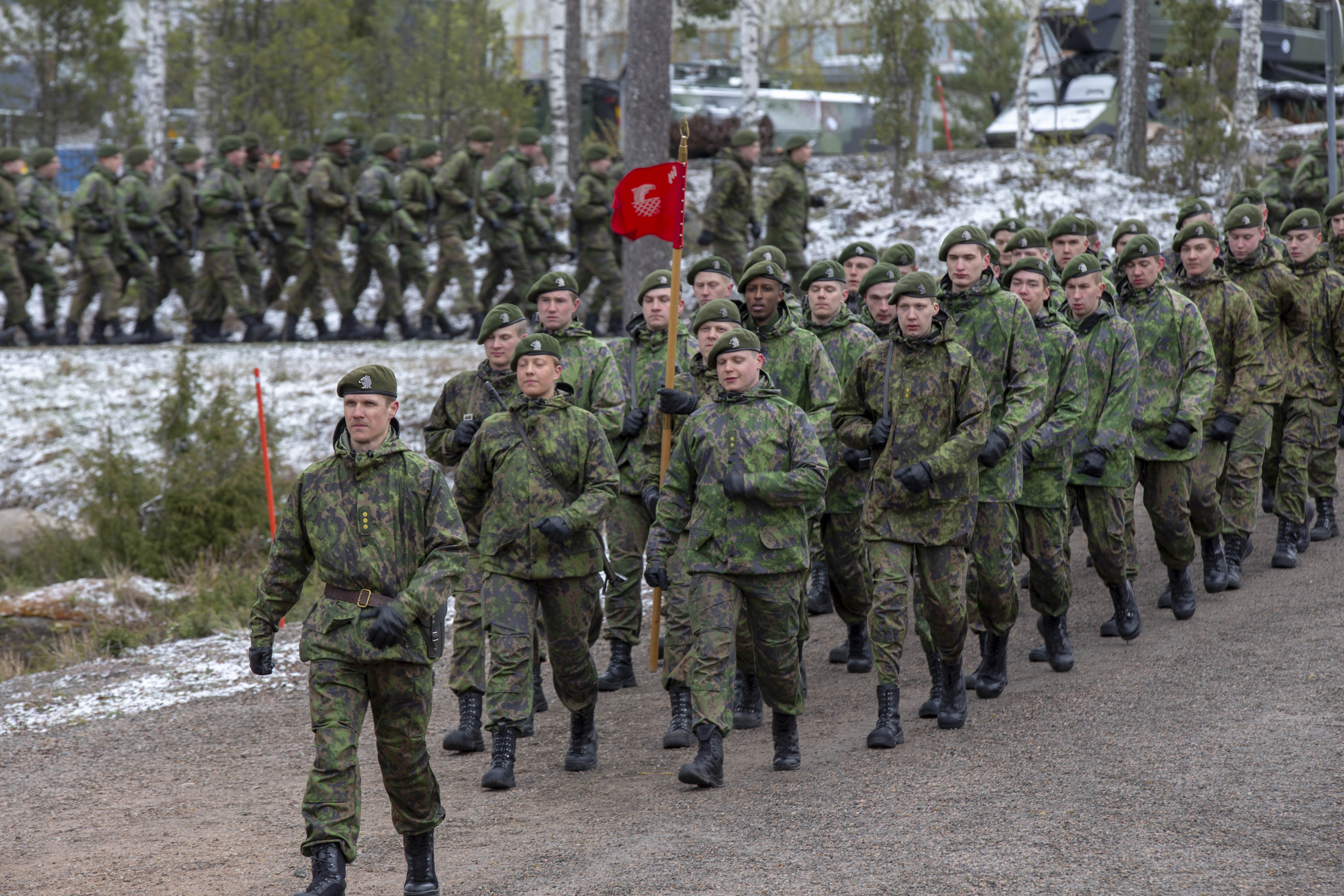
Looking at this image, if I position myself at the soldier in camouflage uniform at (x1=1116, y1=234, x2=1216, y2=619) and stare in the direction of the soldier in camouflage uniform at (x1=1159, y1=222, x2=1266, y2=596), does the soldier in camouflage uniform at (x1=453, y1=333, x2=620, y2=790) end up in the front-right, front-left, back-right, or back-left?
back-left

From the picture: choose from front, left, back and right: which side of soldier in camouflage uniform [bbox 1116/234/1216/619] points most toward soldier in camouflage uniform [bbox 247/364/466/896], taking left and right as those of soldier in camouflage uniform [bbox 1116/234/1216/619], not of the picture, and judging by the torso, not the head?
front

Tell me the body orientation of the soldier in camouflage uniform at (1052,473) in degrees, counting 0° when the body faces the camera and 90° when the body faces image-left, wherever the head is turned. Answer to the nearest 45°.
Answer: approximately 45°

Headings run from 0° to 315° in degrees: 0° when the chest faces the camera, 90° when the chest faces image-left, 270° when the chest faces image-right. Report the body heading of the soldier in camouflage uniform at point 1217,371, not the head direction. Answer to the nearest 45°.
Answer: approximately 45°

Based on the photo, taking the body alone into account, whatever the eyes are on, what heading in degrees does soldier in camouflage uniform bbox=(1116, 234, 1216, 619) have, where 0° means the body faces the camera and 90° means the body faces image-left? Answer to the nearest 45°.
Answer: approximately 45°

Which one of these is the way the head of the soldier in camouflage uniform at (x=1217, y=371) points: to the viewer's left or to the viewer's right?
to the viewer's left

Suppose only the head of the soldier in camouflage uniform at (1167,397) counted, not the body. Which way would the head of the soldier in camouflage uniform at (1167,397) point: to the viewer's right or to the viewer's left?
to the viewer's left
